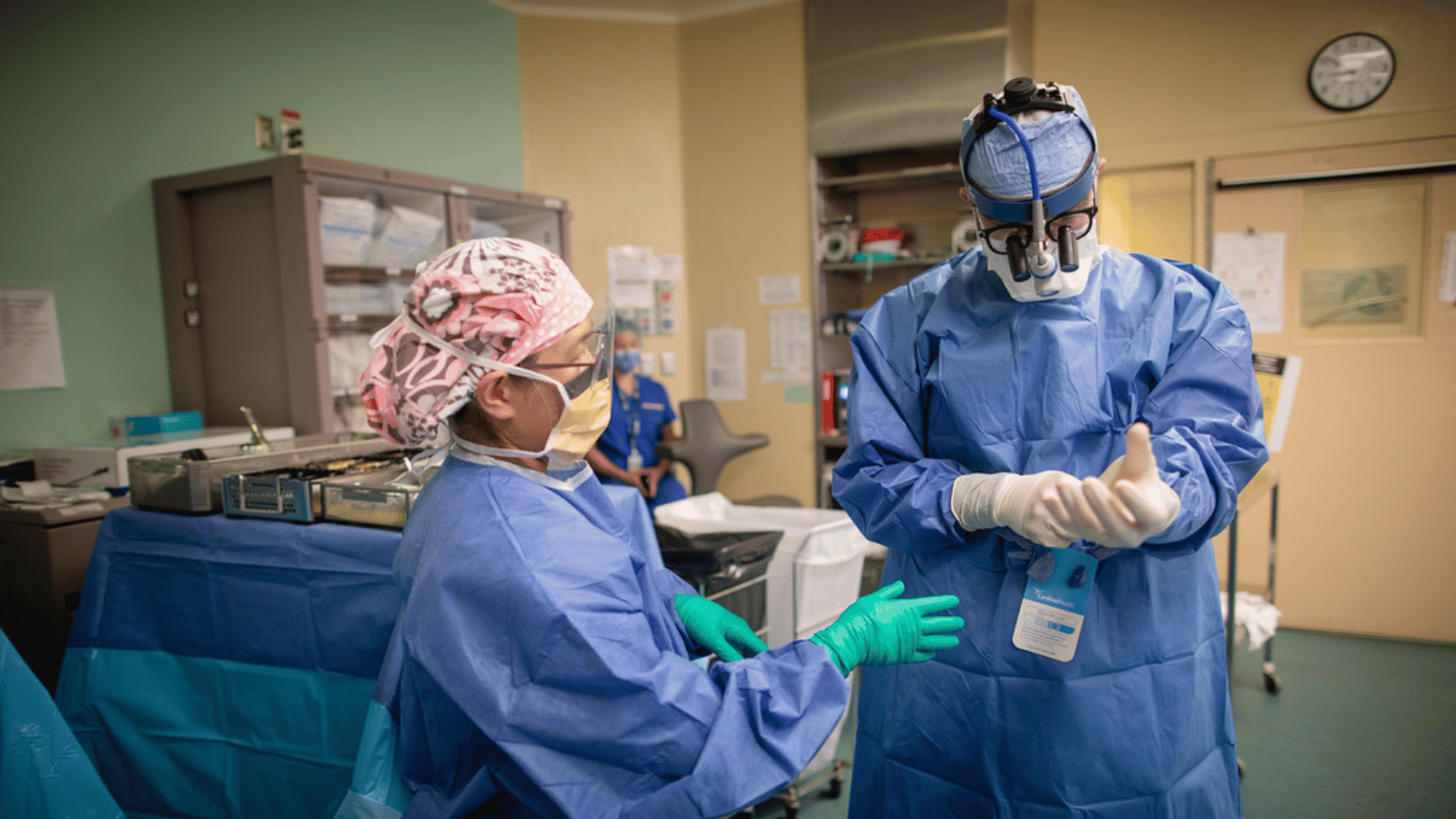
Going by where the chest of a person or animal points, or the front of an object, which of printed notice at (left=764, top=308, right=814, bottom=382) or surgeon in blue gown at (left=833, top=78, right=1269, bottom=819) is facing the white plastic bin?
the printed notice

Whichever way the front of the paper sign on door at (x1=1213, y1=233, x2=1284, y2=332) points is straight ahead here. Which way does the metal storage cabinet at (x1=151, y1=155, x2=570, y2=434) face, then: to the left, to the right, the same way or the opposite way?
to the left

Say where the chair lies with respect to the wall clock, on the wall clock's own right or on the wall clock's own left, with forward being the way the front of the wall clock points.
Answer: on the wall clock's own right

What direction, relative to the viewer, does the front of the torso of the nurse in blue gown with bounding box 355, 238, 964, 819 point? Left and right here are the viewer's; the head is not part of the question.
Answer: facing to the right of the viewer

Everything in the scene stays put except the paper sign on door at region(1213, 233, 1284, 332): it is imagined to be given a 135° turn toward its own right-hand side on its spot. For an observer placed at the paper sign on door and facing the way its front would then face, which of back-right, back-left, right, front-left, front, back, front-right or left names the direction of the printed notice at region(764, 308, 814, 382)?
front-left

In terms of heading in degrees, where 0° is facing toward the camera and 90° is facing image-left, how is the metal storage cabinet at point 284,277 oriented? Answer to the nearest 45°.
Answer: approximately 315°

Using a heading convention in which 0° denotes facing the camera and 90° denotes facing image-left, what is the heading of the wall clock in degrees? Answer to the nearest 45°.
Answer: approximately 0°

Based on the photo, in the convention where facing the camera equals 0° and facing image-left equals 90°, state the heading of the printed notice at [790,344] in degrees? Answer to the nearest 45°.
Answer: approximately 0°

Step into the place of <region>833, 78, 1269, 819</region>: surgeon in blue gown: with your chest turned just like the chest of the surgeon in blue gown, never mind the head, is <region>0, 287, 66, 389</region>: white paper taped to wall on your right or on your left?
on your right

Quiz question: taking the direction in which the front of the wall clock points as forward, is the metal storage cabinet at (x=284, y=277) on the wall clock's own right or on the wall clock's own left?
on the wall clock's own right
